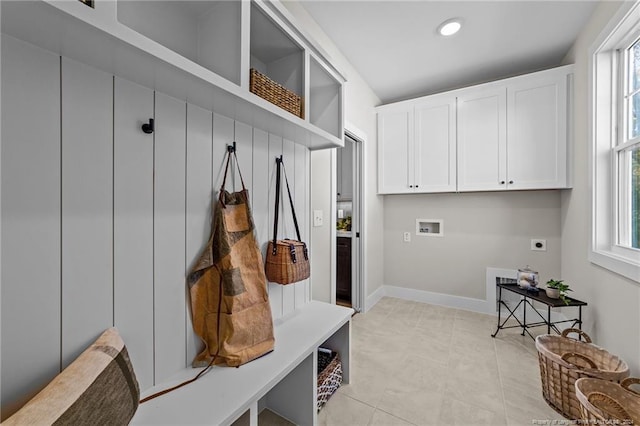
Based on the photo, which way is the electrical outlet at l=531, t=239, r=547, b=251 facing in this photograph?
toward the camera

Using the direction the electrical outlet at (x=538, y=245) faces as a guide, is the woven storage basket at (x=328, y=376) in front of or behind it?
in front

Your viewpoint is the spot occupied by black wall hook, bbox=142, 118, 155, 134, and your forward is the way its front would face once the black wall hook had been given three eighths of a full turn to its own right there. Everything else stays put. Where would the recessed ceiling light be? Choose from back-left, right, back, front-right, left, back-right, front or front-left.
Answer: back

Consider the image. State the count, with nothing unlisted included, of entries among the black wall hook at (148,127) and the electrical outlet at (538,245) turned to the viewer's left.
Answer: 0

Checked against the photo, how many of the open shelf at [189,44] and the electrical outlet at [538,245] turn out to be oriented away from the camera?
0

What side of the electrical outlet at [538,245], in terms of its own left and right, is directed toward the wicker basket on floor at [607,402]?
front

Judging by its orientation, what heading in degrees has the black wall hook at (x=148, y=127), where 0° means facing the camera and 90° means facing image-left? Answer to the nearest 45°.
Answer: approximately 315°

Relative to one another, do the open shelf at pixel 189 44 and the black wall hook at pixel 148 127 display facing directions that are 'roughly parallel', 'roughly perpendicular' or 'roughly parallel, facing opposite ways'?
roughly parallel

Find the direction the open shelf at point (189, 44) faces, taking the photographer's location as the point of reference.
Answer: facing the viewer and to the right of the viewer

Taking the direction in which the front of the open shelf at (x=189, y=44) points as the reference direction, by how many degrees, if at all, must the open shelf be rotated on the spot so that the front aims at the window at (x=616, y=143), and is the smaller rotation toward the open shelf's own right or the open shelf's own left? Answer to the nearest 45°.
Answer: approximately 45° to the open shelf's own left
